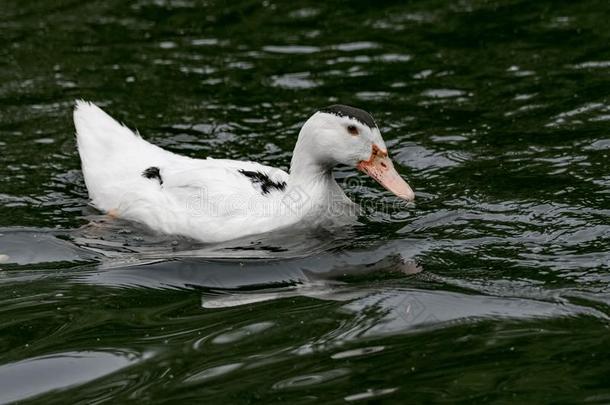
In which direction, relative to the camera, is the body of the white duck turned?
to the viewer's right
